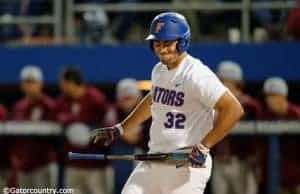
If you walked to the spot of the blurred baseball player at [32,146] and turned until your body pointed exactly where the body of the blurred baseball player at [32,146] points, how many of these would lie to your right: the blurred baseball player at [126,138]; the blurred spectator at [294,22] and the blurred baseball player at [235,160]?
0

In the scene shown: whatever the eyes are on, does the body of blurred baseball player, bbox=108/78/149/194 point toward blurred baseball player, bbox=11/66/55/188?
no

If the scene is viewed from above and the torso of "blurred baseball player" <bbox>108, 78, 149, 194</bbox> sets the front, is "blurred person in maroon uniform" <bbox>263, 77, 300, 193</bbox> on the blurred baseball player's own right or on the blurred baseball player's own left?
on the blurred baseball player's own left

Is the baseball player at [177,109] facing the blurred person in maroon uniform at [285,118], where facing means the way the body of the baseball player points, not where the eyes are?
no

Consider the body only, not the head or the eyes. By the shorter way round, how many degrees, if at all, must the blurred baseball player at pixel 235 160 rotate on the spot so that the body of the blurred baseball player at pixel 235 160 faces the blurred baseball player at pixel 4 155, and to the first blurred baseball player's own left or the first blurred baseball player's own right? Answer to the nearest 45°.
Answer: approximately 45° to the first blurred baseball player's own right

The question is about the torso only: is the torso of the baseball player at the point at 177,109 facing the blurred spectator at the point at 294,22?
no

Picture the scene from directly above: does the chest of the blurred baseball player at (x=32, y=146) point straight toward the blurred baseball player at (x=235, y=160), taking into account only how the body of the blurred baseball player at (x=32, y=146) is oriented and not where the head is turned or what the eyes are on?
no

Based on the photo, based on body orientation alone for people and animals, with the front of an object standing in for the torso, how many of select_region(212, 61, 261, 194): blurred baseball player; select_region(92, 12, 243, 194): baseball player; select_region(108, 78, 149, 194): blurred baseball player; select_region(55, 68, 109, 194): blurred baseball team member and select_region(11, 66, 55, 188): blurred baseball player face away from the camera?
0

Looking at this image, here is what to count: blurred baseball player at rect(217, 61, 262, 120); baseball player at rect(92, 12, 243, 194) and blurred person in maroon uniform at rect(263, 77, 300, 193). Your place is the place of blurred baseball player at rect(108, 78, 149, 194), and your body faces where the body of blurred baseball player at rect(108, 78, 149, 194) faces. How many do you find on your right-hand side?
0

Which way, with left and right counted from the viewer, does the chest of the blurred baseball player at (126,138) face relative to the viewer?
facing the viewer and to the left of the viewer

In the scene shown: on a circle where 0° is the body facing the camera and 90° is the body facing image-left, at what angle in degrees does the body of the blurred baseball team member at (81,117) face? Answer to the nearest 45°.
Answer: approximately 45°

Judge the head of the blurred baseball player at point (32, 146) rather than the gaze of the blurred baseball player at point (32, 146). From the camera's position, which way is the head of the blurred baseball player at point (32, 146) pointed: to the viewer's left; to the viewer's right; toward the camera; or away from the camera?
toward the camera

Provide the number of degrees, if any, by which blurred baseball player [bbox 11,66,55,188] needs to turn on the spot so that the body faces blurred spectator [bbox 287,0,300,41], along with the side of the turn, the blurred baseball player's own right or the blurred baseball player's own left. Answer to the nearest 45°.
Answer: approximately 90° to the blurred baseball player's own left

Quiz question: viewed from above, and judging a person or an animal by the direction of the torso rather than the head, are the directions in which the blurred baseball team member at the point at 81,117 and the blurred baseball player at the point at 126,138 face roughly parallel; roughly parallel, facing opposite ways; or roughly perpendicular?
roughly parallel

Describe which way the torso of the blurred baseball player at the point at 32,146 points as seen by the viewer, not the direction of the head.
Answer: toward the camera

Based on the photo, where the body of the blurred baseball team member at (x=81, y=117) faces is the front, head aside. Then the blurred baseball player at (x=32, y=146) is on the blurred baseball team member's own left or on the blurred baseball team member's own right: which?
on the blurred baseball team member's own right

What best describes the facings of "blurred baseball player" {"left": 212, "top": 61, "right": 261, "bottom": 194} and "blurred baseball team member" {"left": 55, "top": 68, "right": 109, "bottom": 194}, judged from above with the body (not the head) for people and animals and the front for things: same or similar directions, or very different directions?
same or similar directions

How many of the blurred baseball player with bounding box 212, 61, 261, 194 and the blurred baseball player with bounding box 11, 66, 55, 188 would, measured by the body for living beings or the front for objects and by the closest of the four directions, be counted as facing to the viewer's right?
0

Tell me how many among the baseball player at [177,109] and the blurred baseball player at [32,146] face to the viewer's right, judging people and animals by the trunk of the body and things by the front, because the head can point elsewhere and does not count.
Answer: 0
